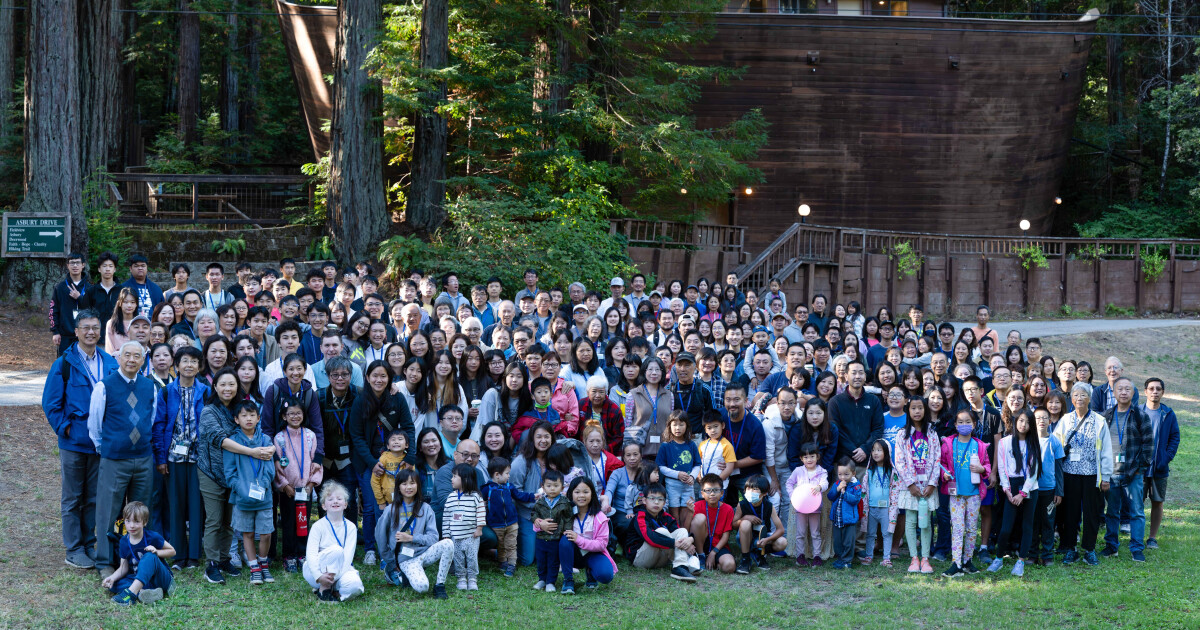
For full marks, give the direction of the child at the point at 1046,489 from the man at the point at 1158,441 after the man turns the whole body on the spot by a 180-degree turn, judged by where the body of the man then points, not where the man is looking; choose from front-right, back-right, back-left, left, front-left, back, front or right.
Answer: back-left

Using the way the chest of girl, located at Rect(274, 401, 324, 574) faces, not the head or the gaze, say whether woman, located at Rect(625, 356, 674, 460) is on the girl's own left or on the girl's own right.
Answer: on the girl's own left

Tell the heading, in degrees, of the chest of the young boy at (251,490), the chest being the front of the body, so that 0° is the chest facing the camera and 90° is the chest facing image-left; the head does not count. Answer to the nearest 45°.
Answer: approximately 0°

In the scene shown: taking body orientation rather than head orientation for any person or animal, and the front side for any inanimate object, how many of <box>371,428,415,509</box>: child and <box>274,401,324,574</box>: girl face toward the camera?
2

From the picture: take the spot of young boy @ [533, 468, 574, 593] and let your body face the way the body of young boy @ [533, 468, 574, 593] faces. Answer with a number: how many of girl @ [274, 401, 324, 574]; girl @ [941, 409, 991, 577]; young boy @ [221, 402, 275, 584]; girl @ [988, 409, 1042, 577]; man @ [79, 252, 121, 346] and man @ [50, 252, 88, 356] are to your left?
2

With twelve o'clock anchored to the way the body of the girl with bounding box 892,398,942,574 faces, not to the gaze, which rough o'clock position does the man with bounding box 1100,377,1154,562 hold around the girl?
The man is roughly at 8 o'clock from the girl.

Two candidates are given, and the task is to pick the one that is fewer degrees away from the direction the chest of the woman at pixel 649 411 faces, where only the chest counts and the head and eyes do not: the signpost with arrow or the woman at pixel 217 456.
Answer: the woman

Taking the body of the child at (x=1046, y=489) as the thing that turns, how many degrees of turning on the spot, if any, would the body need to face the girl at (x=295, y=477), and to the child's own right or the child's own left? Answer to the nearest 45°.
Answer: approximately 45° to the child's own right
